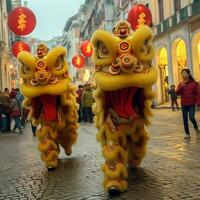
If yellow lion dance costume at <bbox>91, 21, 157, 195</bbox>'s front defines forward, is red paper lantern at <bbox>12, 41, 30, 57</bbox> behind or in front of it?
behind

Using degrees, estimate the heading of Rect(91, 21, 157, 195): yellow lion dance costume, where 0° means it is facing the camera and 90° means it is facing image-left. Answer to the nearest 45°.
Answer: approximately 0°

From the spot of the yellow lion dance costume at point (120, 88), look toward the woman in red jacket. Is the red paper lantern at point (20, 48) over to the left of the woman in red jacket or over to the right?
left

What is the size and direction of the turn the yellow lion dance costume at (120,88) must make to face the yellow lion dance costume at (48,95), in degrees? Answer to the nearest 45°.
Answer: approximately 135° to its right

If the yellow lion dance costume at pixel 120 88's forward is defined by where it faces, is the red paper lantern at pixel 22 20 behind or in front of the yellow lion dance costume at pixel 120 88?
behind

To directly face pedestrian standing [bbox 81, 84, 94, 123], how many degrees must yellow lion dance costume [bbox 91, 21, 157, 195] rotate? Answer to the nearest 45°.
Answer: approximately 180°
